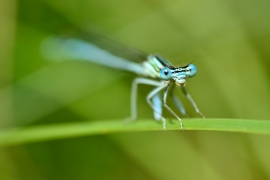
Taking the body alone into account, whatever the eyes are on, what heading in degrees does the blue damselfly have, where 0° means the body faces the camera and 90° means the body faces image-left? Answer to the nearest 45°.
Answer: approximately 315°
